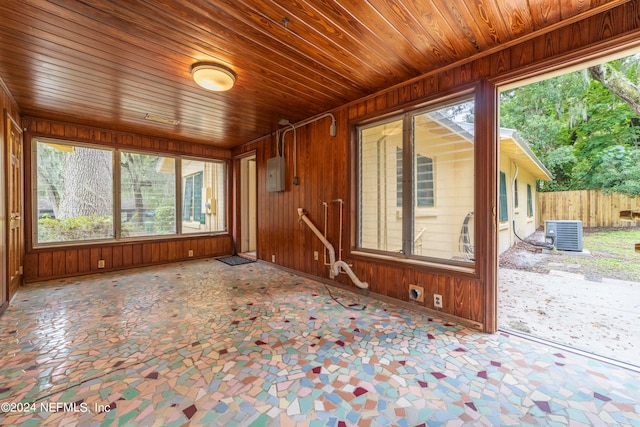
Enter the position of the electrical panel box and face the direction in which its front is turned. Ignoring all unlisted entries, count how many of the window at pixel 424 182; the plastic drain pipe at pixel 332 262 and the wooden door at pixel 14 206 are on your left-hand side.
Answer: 2

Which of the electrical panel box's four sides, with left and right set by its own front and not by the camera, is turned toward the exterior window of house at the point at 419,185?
left

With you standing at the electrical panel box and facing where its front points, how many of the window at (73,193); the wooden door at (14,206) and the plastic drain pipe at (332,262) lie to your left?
1

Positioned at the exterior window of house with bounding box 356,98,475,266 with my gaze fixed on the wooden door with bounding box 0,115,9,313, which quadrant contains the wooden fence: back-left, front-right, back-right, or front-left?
back-right

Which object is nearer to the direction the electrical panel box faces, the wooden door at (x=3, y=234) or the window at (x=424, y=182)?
the wooden door

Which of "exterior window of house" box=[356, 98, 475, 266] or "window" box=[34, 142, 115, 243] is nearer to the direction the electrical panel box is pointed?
the window

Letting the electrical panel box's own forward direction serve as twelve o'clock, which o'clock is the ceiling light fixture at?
The ceiling light fixture is roughly at 11 o'clock from the electrical panel box.

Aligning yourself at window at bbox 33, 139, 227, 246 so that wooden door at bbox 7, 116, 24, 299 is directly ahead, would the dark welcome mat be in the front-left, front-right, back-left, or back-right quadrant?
back-left

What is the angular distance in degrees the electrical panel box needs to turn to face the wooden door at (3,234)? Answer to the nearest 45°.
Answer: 0° — it already faces it

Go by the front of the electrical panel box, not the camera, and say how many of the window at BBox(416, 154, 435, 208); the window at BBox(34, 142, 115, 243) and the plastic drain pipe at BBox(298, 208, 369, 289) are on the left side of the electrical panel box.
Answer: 2

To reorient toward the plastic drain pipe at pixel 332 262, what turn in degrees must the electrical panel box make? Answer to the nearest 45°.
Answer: approximately 90° to its left

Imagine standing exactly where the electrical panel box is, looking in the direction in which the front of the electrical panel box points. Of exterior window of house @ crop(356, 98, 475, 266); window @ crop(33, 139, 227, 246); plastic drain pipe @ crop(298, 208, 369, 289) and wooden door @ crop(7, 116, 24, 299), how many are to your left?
2

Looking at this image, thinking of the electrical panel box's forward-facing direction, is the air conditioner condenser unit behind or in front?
behind

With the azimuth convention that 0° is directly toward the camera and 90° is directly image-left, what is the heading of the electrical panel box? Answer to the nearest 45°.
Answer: approximately 45°
